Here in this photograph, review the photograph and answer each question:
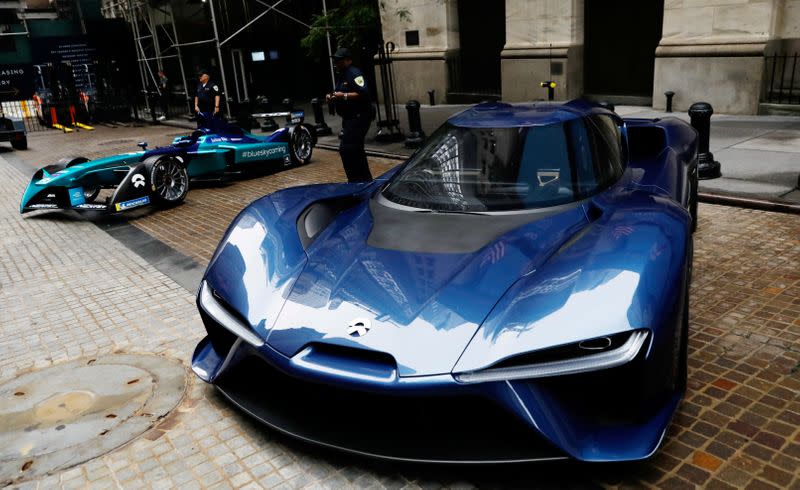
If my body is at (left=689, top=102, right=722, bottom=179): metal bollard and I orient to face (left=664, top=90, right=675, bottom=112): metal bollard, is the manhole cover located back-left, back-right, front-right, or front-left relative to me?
back-left

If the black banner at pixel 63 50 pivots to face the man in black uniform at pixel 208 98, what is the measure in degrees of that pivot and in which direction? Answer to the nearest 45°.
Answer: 0° — it already faces them

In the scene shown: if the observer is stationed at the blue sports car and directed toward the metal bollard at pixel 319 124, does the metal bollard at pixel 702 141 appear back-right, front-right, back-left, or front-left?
front-right

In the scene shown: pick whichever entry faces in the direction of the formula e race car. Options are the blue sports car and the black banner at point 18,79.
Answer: the black banner

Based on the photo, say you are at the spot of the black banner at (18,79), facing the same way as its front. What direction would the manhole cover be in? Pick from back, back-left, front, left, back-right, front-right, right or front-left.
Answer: front

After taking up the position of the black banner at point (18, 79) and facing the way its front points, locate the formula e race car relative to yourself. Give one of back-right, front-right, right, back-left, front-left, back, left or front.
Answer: front

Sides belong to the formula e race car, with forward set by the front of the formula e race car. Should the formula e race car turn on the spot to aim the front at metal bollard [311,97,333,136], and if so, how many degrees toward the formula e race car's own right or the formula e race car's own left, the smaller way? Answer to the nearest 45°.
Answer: approximately 180°

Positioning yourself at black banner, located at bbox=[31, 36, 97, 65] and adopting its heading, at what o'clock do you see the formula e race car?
The formula e race car is roughly at 12 o'clock from the black banner.

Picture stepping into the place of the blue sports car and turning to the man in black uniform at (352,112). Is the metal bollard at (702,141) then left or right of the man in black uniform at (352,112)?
right

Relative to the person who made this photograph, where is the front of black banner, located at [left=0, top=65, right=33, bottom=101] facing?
facing the viewer

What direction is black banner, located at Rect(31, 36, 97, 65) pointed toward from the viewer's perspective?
toward the camera

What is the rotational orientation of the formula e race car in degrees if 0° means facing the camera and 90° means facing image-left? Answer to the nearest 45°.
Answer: approximately 45°
